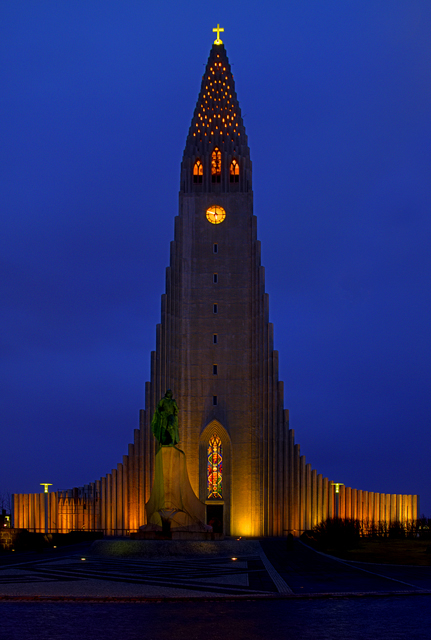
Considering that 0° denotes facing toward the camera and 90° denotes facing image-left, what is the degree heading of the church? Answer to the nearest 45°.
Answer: approximately 0°

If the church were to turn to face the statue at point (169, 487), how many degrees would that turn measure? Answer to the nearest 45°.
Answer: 0° — it already faces it
